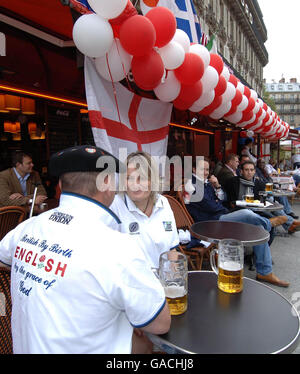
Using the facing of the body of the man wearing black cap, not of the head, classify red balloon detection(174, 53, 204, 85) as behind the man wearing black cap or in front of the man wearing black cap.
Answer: in front

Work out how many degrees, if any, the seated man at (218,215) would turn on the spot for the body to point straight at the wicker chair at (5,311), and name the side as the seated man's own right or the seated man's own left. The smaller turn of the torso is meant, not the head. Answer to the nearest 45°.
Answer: approximately 90° to the seated man's own right

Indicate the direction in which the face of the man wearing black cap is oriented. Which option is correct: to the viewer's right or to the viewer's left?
to the viewer's right

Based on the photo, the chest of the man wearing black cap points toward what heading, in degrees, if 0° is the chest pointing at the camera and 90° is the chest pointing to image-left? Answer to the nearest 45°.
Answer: approximately 225°

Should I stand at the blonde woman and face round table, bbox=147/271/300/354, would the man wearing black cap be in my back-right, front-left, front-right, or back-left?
front-right

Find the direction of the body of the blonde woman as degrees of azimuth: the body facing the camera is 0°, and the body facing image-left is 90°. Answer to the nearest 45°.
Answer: approximately 0°

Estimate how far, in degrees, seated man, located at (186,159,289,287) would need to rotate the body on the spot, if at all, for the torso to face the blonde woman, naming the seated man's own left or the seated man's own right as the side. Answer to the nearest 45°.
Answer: approximately 90° to the seated man's own right

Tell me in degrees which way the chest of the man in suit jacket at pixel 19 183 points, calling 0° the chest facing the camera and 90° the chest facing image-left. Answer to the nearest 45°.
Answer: approximately 315°

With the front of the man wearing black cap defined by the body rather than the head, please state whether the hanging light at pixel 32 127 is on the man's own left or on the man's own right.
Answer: on the man's own left

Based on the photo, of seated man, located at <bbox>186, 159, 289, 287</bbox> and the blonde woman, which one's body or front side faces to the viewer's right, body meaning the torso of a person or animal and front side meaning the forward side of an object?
the seated man
